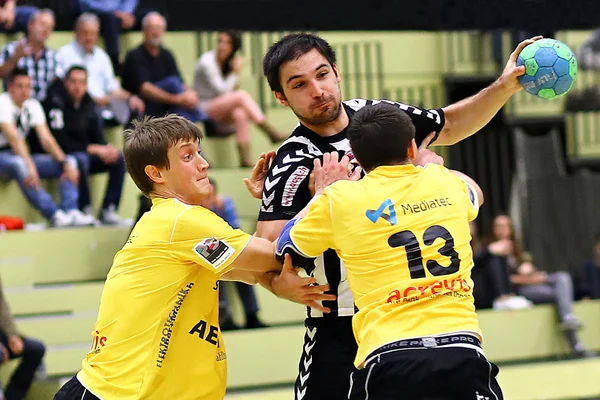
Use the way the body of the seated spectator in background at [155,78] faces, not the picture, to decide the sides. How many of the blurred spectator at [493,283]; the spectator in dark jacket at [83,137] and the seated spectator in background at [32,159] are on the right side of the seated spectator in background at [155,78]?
2

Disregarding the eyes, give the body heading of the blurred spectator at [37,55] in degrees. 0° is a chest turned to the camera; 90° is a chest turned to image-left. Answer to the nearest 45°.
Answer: approximately 315°

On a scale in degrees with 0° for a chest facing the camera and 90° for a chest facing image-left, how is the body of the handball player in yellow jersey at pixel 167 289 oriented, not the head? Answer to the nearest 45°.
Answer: approximately 270°
